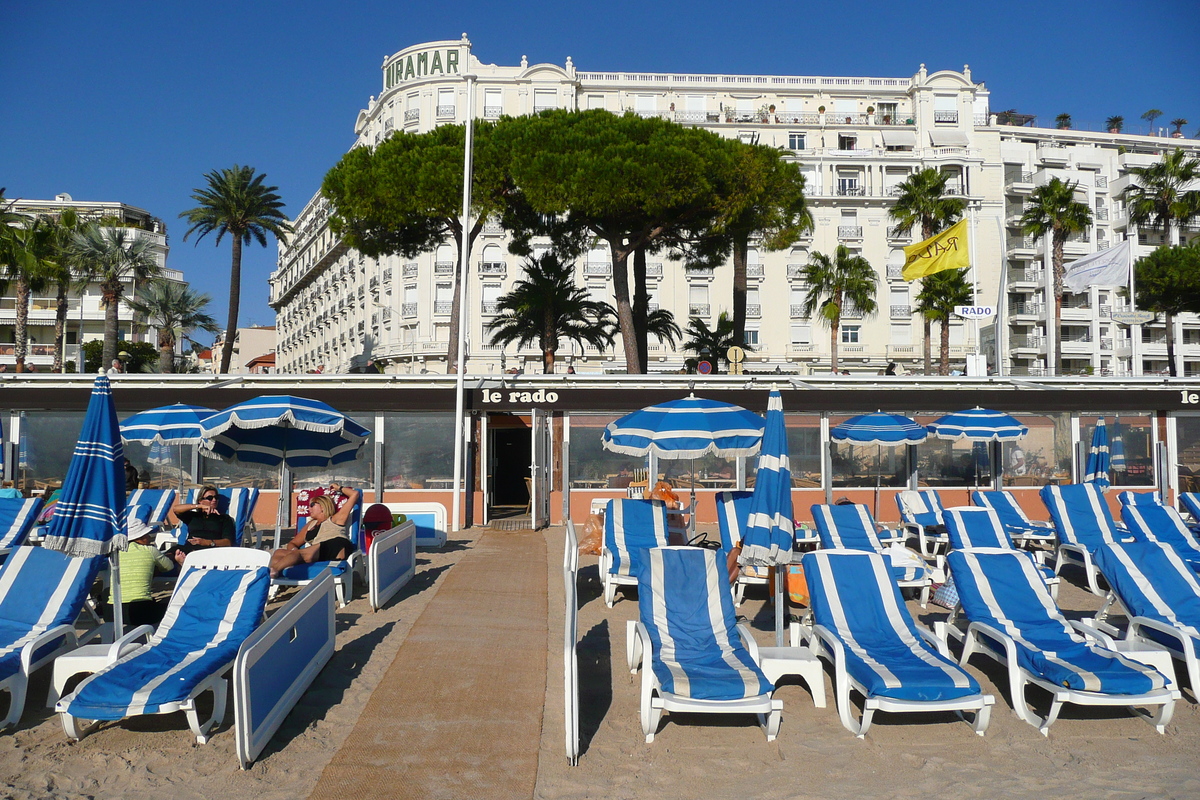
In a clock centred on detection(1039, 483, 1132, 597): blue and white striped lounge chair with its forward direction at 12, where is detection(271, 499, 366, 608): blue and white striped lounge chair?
detection(271, 499, 366, 608): blue and white striped lounge chair is roughly at 3 o'clock from detection(1039, 483, 1132, 597): blue and white striped lounge chair.

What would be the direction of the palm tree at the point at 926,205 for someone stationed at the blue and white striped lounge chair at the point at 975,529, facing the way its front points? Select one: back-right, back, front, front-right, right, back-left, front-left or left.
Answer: back-left

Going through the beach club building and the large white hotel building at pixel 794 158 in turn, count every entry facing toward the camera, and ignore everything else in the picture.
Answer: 2

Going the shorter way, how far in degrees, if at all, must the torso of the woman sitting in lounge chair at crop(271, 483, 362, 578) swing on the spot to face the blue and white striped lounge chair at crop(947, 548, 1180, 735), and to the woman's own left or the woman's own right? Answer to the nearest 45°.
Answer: approximately 90° to the woman's own left

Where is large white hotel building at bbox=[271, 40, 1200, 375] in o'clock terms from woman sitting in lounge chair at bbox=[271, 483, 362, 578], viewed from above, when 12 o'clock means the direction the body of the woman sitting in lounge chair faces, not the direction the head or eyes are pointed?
The large white hotel building is roughly at 6 o'clock from the woman sitting in lounge chair.

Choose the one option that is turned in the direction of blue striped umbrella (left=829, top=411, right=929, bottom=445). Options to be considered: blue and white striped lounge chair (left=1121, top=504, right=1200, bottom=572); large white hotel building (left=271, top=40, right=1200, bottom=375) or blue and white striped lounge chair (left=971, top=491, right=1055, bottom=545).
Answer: the large white hotel building

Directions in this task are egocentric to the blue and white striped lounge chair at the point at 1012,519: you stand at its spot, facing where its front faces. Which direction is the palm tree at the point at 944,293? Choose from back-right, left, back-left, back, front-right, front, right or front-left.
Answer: back-left

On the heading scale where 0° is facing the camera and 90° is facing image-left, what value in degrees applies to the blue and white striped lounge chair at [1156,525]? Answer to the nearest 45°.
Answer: approximately 315°

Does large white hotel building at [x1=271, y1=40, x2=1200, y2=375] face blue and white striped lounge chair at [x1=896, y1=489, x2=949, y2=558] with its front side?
yes

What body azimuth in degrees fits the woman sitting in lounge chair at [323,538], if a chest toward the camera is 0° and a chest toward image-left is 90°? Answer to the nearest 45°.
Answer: approximately 45°

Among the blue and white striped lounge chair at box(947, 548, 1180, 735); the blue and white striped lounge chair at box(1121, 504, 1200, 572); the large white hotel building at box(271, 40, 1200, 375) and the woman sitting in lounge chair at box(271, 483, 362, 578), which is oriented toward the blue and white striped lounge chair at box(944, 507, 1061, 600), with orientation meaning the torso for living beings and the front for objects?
the large white hotel building

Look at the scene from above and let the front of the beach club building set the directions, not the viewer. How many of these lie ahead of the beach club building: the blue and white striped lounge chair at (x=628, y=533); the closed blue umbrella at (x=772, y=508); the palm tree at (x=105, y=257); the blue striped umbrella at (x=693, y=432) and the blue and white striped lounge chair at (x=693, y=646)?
4

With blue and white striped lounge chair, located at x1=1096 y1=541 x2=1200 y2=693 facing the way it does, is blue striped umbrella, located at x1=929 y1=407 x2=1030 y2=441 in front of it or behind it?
behind
